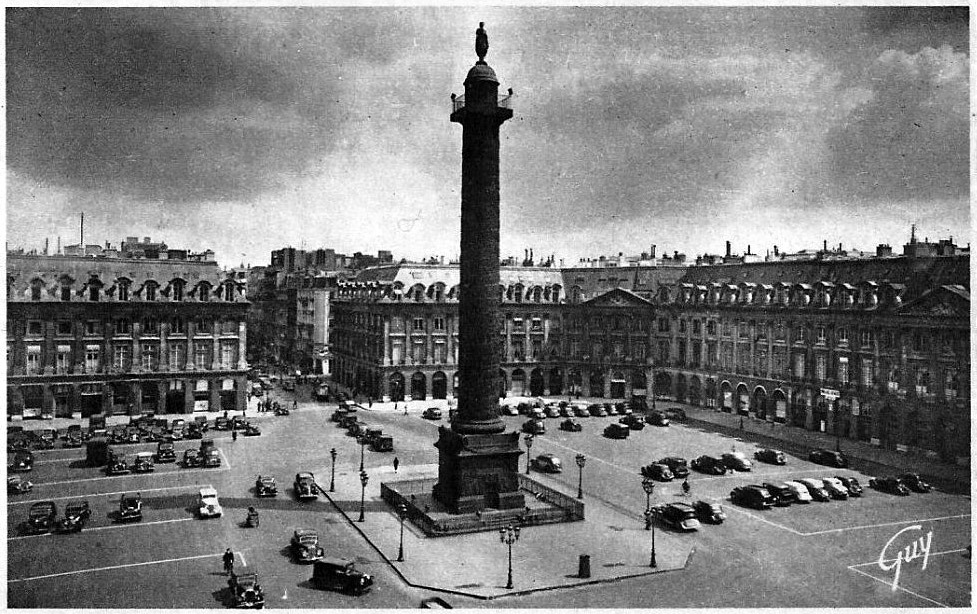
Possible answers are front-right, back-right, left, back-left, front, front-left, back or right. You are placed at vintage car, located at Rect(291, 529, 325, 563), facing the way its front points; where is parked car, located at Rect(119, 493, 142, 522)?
back

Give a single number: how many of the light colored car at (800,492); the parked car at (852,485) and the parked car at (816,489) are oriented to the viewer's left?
0

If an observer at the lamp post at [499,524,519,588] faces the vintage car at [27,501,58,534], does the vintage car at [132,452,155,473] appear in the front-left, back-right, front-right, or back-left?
front-right

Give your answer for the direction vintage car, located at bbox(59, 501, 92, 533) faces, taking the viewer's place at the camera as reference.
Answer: facing the viewer and to the left of the viewer

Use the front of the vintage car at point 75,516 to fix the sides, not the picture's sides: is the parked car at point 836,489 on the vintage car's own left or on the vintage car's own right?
on the vintage car's own left

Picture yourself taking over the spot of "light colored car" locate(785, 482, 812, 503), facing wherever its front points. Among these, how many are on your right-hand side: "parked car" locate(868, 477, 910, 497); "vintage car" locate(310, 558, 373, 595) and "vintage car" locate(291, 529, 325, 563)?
2

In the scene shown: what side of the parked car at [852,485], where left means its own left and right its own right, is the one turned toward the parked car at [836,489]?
right

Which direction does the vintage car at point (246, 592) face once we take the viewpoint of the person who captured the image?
facing the viewer and to the right of the viewer

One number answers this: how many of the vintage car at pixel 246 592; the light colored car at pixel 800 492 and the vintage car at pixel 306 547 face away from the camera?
0

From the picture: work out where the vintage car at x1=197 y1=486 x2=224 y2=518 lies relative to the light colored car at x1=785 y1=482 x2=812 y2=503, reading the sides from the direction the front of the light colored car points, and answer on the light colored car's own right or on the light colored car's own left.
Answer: on the light colored car's own right

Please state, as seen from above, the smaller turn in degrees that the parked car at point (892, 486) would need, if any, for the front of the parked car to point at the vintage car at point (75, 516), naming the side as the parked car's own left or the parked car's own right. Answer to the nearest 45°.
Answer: approximately 90° to the parked car's own right

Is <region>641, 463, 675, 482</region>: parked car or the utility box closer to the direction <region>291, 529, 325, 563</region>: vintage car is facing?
the utility box

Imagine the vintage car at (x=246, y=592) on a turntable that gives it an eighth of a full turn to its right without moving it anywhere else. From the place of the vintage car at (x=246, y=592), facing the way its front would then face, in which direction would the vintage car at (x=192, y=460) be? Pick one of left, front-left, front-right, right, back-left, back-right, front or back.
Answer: back

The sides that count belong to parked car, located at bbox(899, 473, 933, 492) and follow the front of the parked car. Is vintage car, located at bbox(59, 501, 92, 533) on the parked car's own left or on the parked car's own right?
on the parked car's own right
